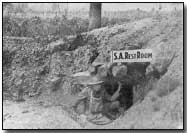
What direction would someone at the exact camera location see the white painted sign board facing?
facing the viewer
